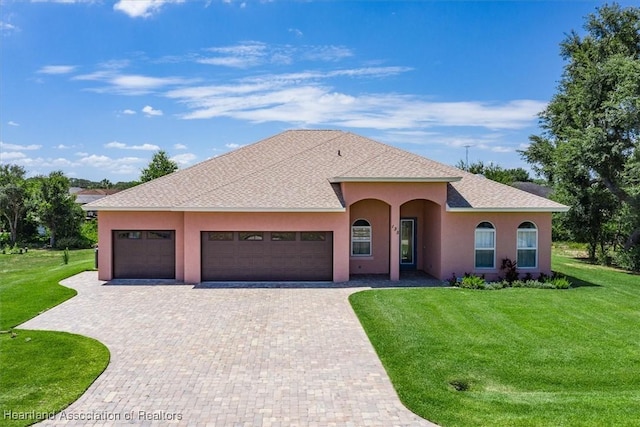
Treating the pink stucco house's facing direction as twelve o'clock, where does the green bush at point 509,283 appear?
The green bush is roughly at 9 o'clock from the pink stucco house.

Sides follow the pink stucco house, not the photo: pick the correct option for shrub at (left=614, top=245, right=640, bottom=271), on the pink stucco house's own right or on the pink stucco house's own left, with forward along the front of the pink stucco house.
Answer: on the pink stucco house's own left

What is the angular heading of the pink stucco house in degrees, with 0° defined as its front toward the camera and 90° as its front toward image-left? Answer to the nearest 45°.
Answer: approximately 0°

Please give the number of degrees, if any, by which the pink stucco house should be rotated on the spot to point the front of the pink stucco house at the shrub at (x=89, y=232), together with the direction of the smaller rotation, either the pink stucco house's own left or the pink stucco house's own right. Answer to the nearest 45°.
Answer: approximately 135° to the pink stucco house's own right

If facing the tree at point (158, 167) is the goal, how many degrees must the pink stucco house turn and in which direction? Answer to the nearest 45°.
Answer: approximately 135° to its right

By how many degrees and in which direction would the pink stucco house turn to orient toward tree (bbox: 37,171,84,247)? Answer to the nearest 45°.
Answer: approximately 135° to its right

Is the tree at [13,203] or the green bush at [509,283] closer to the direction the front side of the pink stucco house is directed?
the green bush

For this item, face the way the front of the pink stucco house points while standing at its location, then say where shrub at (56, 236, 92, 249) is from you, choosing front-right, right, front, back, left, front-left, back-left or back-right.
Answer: back-right

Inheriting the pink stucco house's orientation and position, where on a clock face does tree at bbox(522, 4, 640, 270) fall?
The tree is roughly at 8 o'clock from the pink stucco house.

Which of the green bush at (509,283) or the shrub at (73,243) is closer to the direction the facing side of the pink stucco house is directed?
the green bush

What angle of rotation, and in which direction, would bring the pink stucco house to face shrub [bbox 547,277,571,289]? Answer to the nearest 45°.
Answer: approximately 90° to its left
